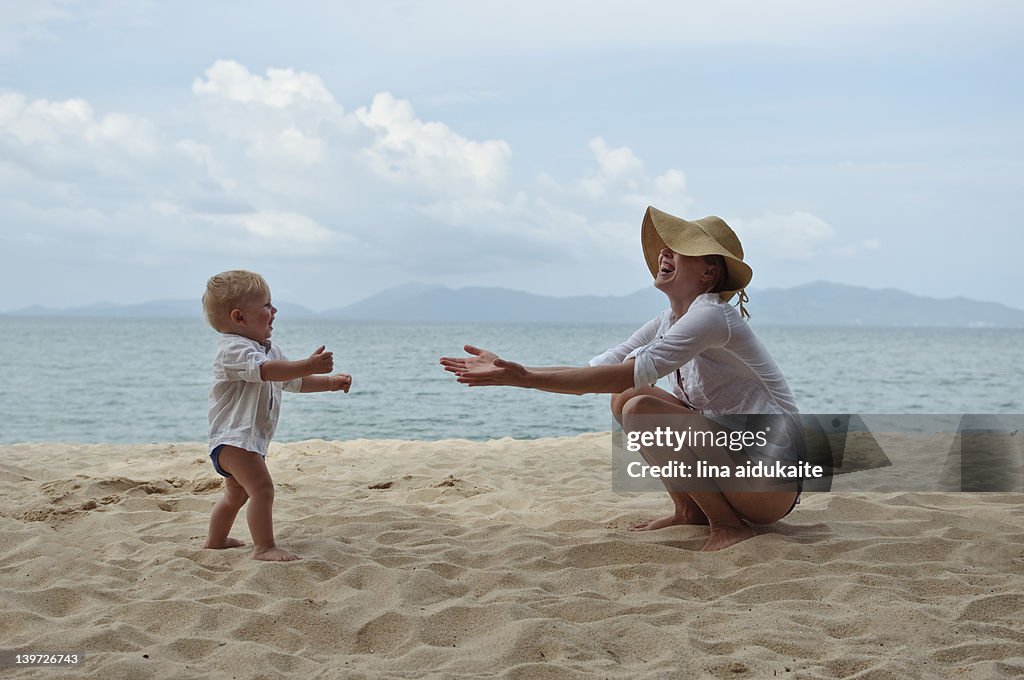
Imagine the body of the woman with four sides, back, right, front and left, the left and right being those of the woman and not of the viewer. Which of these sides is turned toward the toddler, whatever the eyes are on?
front

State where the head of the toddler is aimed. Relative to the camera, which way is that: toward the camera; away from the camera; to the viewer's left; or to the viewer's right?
to the viewer's right

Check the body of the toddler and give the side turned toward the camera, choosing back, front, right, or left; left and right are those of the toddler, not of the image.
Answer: right

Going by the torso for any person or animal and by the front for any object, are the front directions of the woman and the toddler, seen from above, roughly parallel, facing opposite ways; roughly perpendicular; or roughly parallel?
roughly parallel, facing opposite ways

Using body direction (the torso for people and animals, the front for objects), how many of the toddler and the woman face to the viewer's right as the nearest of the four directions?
1

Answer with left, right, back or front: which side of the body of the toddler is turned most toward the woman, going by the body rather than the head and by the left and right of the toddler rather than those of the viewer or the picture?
front

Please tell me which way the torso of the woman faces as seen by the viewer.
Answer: to the viewer's left
